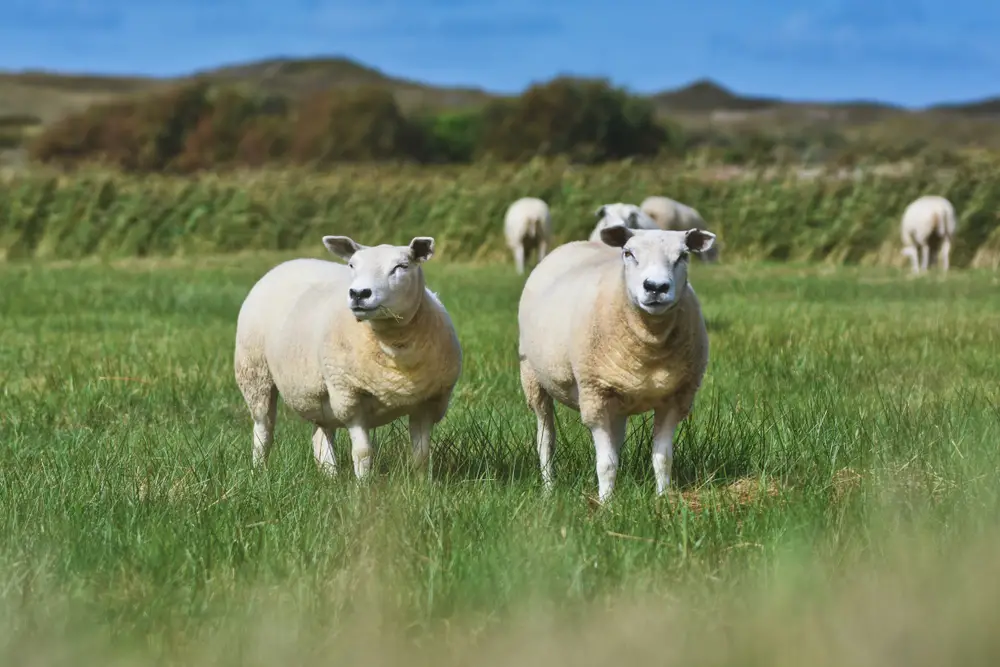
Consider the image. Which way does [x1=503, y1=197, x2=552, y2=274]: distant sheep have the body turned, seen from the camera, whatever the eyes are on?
away from the camera

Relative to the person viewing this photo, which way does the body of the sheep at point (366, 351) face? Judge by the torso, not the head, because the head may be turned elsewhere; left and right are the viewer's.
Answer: facing the viewer and to the right of the viewer

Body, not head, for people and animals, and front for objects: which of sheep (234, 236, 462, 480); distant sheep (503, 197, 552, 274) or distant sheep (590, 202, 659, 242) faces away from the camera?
distant sheep (503, 197, 552, 274)

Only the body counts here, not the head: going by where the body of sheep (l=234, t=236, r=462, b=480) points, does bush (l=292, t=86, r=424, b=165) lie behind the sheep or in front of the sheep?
behind
